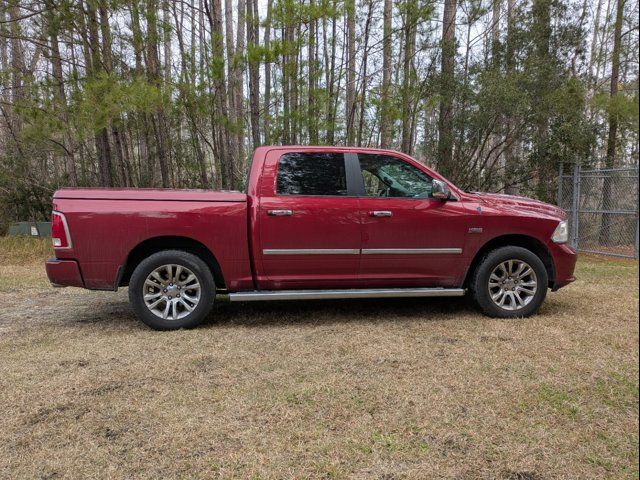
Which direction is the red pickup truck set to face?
to the viewer's right

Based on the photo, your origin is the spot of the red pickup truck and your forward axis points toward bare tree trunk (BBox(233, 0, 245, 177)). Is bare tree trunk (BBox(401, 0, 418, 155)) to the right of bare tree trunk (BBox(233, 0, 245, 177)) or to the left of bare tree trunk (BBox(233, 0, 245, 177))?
right
